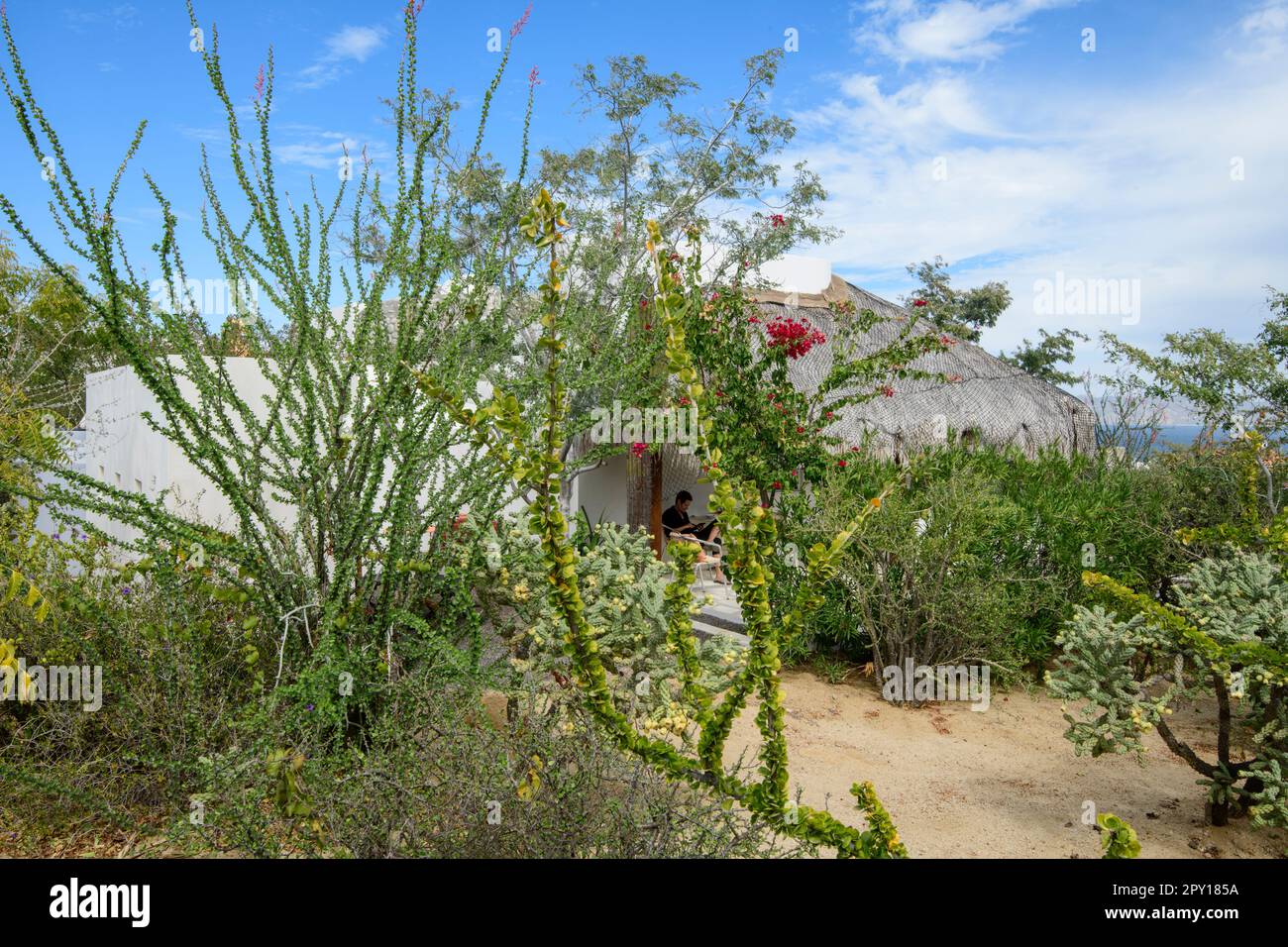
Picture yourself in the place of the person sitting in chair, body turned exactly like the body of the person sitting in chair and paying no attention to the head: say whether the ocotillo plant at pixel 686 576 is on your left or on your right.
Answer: on your right

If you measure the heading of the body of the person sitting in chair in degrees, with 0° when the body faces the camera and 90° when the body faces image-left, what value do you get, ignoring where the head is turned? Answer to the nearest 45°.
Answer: approximately 270°

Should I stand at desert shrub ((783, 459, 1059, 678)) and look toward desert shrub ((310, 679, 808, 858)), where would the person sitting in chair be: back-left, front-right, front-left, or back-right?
back-right

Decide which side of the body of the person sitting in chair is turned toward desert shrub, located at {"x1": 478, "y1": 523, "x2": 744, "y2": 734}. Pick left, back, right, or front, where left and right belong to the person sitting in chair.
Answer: right

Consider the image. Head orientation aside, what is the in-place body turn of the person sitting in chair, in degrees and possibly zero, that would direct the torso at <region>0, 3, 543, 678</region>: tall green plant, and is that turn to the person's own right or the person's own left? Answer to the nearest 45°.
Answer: approximately 90° to the person's own right

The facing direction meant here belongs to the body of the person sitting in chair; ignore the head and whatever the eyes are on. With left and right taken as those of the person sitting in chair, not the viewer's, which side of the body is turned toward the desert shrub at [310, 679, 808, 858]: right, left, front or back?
right
